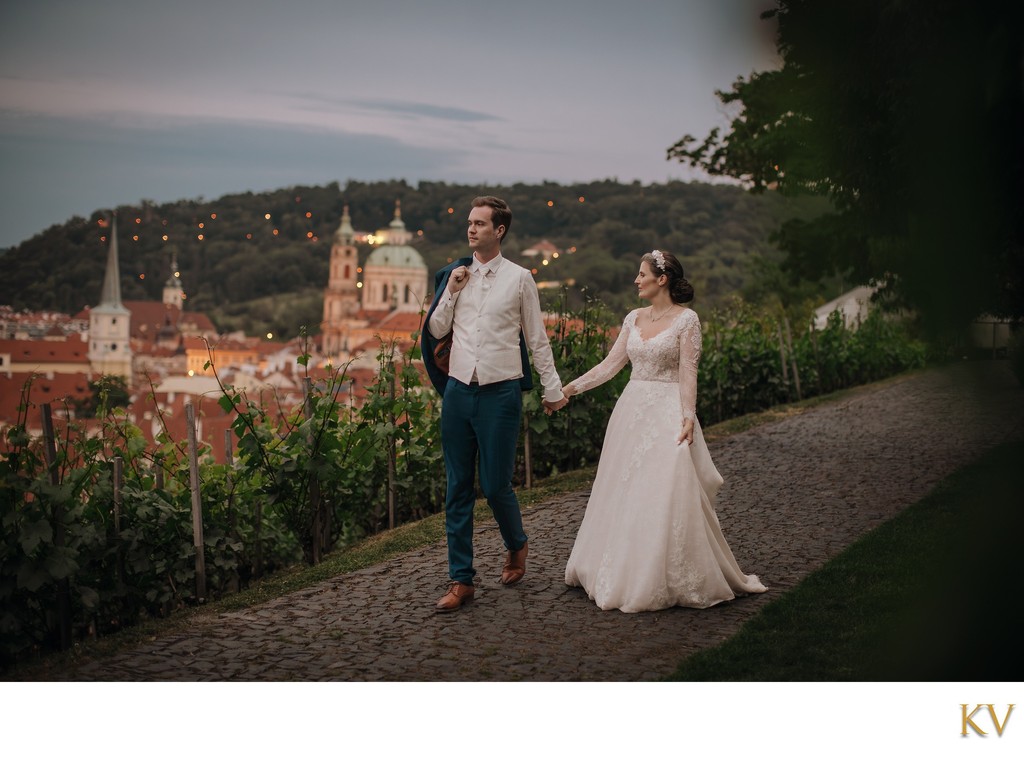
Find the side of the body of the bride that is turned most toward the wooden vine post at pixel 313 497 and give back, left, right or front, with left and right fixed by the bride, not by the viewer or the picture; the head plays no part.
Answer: right

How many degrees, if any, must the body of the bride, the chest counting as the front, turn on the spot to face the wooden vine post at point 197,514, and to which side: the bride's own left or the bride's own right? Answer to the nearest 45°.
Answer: approximately 45° to the bride's own right

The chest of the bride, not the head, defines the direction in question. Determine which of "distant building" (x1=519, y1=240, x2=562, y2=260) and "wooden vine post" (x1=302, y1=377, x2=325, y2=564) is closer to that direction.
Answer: the wooden vine post

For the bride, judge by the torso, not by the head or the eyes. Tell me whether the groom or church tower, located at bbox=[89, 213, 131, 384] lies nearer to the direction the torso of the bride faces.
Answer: the groom

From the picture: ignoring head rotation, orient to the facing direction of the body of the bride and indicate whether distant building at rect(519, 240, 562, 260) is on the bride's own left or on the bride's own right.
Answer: on the bride's own right

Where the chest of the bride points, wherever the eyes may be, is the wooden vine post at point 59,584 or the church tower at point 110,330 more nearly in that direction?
the wooden vine post

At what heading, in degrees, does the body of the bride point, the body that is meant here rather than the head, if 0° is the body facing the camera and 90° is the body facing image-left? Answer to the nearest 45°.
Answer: approximately 45°

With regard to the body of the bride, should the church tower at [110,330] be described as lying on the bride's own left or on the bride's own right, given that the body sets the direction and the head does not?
on the bride's own right

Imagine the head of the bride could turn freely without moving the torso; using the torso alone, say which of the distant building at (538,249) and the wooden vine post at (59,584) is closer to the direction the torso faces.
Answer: the wooden vine post
